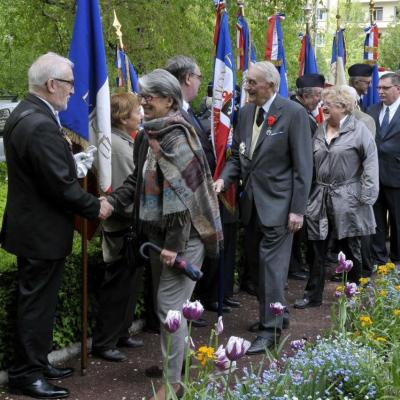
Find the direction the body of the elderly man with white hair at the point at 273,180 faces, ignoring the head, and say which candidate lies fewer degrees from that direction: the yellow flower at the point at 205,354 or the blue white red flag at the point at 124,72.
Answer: the yellow flower

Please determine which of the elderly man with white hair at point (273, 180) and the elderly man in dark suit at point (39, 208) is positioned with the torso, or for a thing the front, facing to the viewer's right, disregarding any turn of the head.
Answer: the elderly man in dark suit

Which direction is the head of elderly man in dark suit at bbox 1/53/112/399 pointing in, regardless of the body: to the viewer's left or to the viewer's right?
to the viewer's right

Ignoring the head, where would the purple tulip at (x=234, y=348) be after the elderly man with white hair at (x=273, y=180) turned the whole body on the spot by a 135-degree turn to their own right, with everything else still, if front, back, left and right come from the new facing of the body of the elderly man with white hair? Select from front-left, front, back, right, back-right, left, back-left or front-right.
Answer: back

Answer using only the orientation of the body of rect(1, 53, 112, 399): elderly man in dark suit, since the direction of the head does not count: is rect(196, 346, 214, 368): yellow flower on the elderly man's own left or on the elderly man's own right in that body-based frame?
on the elderly man's own right

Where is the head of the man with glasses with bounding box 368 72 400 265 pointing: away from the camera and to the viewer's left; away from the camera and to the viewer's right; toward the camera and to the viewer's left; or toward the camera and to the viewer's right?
toward the camera and to the viewer's left

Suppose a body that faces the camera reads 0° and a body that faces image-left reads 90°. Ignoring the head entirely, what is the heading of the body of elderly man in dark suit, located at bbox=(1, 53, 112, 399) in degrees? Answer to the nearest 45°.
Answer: approximately 270°

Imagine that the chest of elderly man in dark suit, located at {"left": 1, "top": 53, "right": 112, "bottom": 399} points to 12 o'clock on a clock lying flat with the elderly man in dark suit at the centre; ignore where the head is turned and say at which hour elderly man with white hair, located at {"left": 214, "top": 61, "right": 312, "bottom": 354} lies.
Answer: The elderly man with white hair is roughly at 11 o'clock from the elderly man in dark suit.

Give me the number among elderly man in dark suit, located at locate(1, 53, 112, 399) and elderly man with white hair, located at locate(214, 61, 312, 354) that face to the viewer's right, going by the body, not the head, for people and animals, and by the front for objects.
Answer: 1

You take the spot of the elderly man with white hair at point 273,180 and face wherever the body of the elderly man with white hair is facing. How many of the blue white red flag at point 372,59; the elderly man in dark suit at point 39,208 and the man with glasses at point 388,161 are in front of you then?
1

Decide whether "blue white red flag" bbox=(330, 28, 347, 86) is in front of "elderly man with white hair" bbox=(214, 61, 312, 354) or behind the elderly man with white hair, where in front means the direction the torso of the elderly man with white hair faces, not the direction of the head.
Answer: behind

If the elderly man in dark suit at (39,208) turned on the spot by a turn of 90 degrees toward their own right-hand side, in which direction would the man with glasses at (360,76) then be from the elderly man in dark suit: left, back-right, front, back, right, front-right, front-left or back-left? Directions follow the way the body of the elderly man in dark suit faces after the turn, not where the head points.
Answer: back-left

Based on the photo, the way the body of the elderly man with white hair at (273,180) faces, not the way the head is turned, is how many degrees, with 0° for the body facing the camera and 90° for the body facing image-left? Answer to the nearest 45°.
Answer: approximately 45°

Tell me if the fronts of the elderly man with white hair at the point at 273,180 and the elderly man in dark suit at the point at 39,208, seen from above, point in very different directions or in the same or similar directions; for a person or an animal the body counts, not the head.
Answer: very different directions

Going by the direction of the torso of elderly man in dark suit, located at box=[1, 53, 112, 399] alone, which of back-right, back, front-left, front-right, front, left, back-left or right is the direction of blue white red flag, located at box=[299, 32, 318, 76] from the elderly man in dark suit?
front-left

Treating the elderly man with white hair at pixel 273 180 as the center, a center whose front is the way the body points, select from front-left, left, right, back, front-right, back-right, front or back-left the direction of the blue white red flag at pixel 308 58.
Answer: back-right

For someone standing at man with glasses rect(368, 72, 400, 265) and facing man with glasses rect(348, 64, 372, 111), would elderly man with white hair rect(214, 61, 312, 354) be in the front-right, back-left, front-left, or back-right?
back-left
